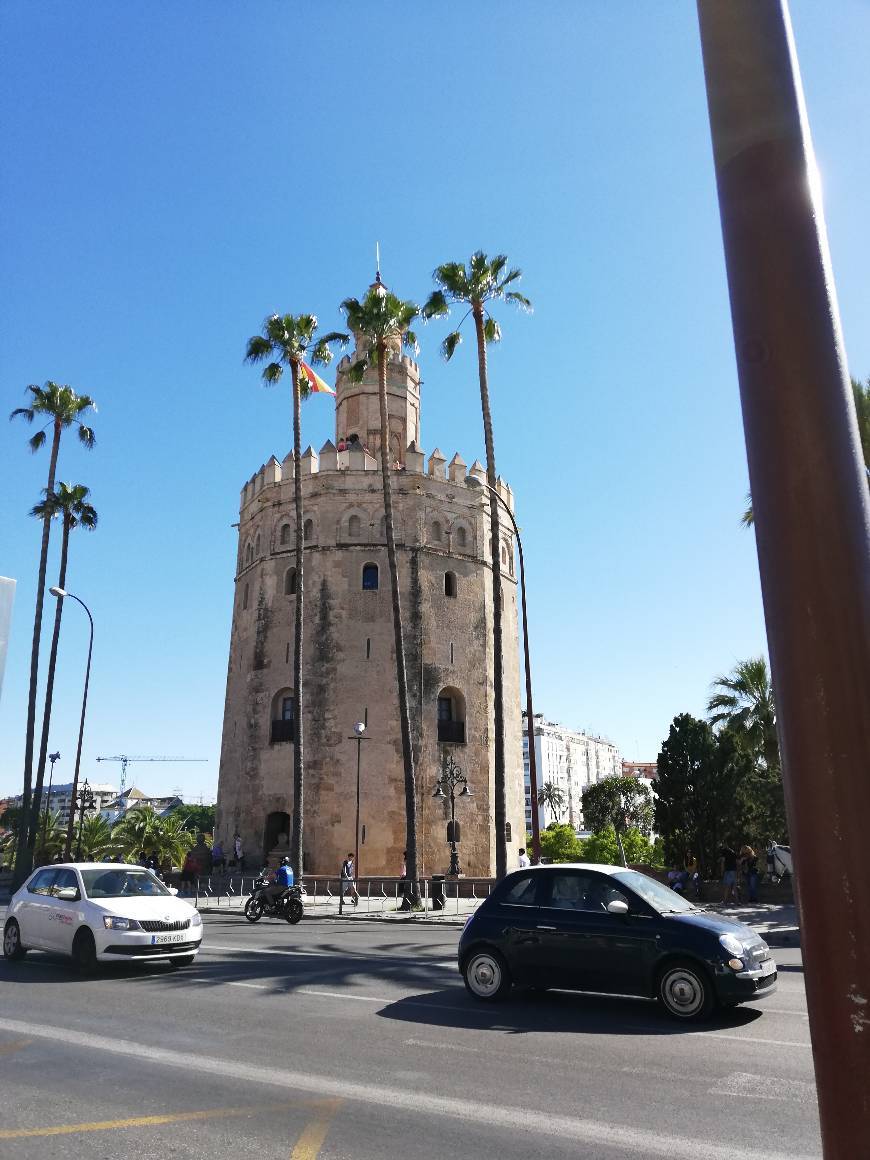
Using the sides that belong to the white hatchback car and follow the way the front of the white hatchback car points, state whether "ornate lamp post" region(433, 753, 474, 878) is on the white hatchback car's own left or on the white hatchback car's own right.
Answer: on the white hatchback car's own left

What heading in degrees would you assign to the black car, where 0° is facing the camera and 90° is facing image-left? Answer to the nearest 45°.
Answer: approximately 315°

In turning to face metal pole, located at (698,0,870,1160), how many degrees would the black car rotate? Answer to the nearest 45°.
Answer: approximately 45° to its right

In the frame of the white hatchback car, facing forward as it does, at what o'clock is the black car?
The black car is roughly at 12 o'clock from the white hatchback car.

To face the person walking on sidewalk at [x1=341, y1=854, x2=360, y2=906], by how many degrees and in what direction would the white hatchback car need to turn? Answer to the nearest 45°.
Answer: approximately 90° to its left

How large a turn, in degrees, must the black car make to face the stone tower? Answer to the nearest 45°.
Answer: approximately 135° to its left
